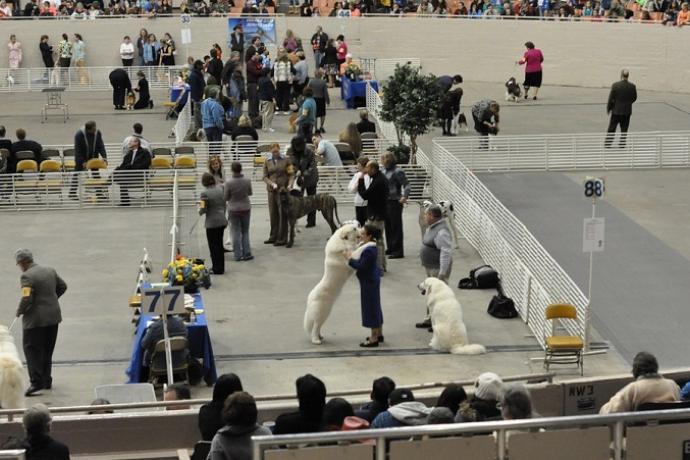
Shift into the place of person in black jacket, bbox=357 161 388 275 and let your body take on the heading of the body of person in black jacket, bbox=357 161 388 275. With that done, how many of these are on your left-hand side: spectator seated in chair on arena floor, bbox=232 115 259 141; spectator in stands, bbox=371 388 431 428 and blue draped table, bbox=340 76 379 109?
1

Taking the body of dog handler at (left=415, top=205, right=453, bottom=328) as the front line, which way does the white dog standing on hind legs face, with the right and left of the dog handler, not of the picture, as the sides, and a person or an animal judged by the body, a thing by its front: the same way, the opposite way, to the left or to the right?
the opposite way

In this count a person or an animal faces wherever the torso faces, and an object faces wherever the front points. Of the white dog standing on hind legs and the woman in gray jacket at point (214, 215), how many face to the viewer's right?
1

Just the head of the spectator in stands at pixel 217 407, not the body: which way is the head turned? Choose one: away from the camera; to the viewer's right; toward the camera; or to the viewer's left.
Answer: away from the camera

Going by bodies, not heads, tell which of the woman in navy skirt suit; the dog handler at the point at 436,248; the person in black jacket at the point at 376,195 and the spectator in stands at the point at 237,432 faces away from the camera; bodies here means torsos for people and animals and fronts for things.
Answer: the spectator in stands

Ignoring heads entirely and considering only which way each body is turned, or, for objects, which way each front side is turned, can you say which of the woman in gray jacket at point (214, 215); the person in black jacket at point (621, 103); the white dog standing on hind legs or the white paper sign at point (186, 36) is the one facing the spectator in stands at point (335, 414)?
the white paper sign

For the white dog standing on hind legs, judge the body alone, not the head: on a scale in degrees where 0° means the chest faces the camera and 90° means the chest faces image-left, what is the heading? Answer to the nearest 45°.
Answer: approximately 270°

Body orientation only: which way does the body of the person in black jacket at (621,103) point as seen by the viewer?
away from the camera

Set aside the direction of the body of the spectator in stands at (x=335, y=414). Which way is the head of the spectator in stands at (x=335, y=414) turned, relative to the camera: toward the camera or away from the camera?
away from the camera

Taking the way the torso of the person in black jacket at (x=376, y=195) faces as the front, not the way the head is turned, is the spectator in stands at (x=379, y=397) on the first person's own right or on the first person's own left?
on the first person's own left

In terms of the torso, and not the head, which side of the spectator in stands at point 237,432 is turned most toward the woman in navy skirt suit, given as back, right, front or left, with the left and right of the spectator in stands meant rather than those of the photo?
front

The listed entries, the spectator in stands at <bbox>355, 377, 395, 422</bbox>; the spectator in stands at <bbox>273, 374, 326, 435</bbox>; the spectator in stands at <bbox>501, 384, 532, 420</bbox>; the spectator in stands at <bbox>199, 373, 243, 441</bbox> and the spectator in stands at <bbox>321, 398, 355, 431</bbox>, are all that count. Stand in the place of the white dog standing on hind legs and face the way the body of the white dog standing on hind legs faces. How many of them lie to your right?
5

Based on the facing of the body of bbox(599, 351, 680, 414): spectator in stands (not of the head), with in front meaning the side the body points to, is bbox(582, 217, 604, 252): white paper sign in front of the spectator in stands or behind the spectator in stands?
in front

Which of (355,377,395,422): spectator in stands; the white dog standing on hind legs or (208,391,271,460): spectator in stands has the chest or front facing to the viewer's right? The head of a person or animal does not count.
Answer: the white dog standing on hind legs

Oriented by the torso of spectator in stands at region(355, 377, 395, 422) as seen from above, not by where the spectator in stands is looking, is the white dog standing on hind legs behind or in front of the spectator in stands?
in front

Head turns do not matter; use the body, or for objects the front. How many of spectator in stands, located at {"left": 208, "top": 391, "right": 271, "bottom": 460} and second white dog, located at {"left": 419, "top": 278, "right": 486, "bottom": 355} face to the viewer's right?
0
